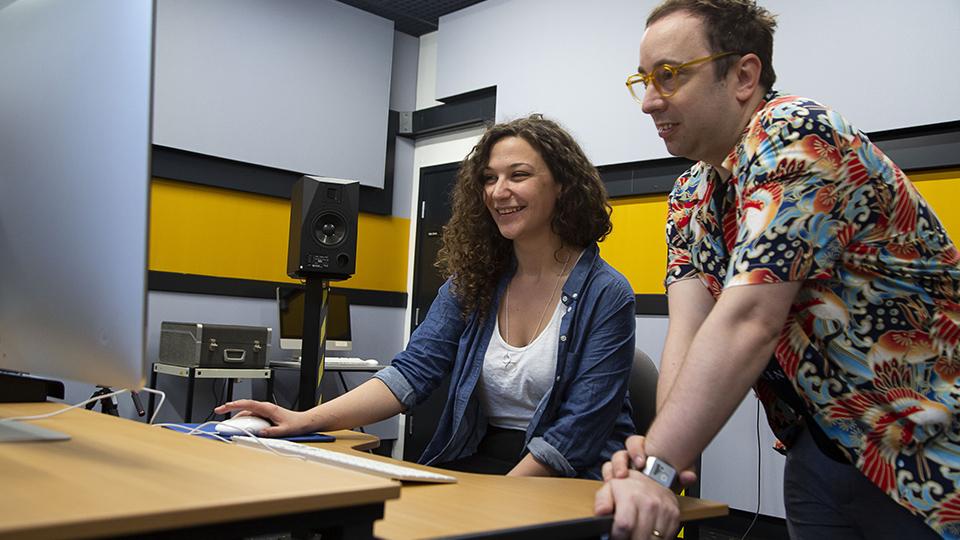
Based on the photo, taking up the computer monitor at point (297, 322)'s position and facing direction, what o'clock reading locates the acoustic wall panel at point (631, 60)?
The acoustic wall panel is roughly at 10 o'clock from the computer monitor.

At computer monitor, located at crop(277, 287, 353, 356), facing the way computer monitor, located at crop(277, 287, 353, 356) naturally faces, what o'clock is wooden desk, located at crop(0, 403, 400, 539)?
The wooden desk is roughly at 12 o'clock from the computer monitor.

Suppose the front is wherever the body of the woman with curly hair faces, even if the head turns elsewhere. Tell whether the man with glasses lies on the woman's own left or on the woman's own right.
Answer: on the woman's own left

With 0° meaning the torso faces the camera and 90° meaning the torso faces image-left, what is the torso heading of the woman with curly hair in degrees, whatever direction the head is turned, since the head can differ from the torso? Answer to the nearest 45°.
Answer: approximately 45°

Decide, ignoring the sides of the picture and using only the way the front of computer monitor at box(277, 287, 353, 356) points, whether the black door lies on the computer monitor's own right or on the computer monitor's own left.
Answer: on the computer monitor's own left

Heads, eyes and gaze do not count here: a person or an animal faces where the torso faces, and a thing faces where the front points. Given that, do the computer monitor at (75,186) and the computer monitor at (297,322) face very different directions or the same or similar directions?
very different directions

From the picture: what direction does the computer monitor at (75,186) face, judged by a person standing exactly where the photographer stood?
facing away from the viewer and to the right of the viewer

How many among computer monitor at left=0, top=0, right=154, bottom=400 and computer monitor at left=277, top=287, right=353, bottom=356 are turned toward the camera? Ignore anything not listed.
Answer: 1

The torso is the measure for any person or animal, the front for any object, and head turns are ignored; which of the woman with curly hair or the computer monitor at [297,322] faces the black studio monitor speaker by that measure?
the computer monitor

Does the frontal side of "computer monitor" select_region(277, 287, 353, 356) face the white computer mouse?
yes

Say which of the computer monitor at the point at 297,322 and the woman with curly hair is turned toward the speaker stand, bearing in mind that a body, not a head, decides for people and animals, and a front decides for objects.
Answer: the computer monitor
